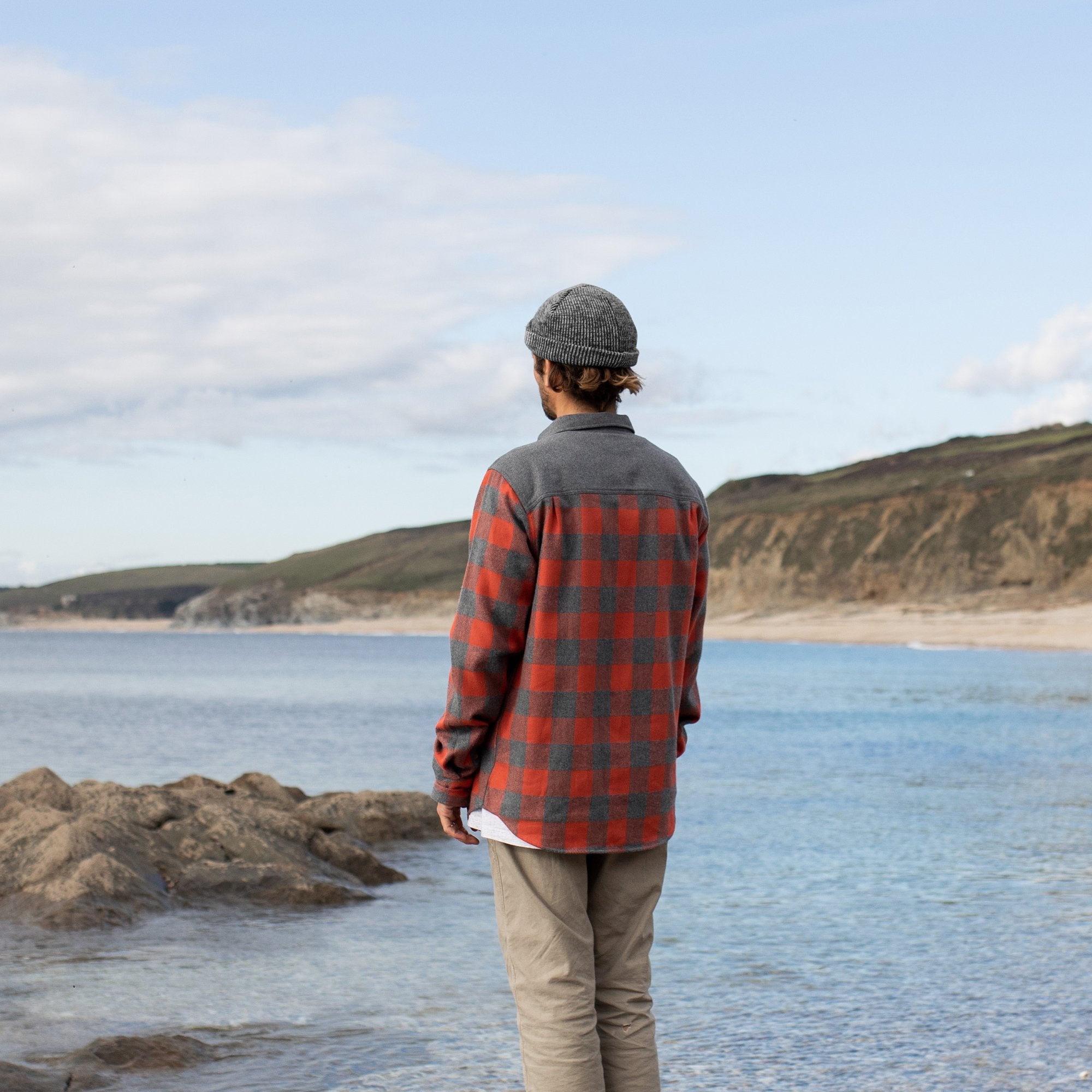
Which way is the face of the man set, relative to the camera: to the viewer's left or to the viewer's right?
to the viewer's left

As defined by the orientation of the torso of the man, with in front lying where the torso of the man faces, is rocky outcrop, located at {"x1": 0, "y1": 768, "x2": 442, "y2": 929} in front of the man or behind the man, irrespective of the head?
in front

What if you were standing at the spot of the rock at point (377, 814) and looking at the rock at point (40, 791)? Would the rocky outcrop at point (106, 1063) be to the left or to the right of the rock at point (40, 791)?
left

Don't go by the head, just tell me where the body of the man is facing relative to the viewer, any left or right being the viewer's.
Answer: facing away from the viewer and to the left of the viewer

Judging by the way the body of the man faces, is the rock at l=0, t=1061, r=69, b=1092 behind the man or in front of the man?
in front

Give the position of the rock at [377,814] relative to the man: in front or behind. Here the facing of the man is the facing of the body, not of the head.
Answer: in front
